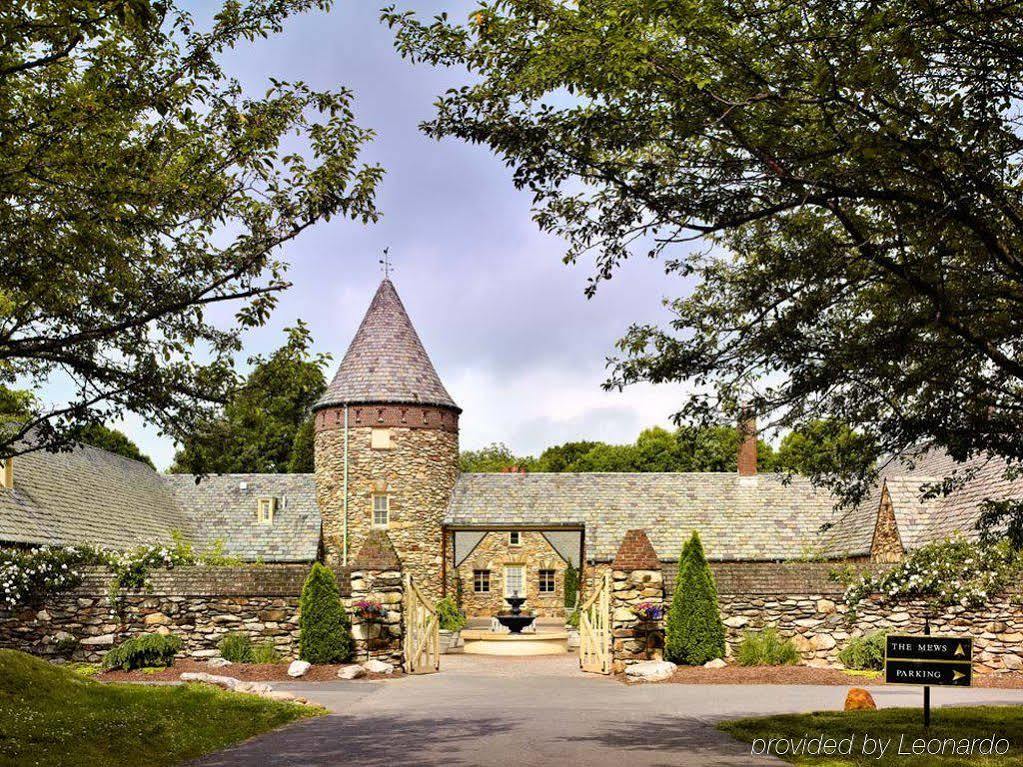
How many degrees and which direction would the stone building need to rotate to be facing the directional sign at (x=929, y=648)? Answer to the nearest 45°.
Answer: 0° — it already faces it

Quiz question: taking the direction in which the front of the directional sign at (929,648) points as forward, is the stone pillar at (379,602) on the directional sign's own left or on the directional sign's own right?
on the directional sign's own right

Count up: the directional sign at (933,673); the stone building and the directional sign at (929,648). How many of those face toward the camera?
3

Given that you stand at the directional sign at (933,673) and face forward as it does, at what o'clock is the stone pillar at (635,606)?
The stone pillar is roughly at 5 o'clock from the directional sign.

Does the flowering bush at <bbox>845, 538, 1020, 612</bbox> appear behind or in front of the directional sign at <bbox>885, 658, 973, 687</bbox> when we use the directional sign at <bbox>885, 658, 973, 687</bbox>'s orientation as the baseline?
behind

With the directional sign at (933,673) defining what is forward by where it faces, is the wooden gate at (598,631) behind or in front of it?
behind

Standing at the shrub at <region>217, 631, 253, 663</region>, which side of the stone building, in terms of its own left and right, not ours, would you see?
front

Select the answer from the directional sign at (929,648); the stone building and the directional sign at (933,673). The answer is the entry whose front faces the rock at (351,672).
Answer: the stone building

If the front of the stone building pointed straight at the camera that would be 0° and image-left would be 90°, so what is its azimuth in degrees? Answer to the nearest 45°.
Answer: approximately 0°

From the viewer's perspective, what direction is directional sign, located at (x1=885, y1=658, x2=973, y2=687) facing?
toward the camera

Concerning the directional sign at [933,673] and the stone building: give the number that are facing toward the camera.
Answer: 2

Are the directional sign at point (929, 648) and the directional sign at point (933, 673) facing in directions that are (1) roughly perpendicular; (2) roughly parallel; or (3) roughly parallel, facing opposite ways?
roughly parallel

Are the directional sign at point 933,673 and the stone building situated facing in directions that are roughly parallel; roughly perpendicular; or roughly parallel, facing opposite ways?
roughly parallel

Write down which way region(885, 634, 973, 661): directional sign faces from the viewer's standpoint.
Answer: facing the viewer

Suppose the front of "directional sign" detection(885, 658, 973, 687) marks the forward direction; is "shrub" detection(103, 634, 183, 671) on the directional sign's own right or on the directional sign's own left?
on the directional sign's own right

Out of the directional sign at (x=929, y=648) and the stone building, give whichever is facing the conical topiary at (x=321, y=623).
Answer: the stone building
